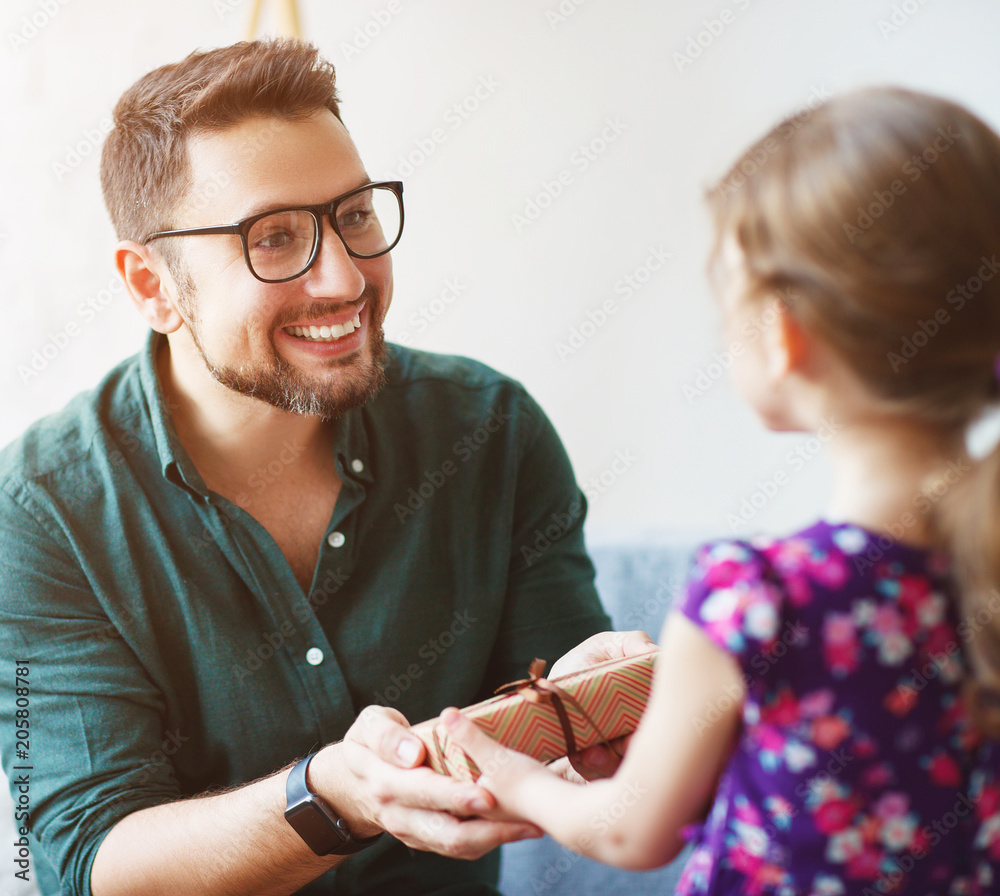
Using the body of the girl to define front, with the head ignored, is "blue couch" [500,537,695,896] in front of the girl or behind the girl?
in front

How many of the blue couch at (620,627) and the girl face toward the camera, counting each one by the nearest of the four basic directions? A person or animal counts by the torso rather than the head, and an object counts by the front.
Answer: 1

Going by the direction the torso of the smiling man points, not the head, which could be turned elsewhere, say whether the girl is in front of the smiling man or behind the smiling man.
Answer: in front

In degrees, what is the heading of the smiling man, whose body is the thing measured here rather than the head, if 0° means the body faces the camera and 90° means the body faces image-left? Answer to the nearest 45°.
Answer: approximately 315°

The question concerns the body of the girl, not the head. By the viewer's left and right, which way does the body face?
facing away from the viewer and to the left of the viewer

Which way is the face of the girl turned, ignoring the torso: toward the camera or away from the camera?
away from the camera

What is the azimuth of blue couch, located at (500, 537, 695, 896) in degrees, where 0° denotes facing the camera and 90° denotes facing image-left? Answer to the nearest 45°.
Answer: approximately 0°

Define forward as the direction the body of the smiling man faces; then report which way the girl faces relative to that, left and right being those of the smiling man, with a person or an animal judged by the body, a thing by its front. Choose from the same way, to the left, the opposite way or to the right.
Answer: the opposite way

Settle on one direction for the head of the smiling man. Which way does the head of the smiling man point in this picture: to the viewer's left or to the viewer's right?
to the viewer's right

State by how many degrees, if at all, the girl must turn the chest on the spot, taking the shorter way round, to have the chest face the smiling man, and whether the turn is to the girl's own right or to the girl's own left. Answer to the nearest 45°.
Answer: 0° — they already face them
